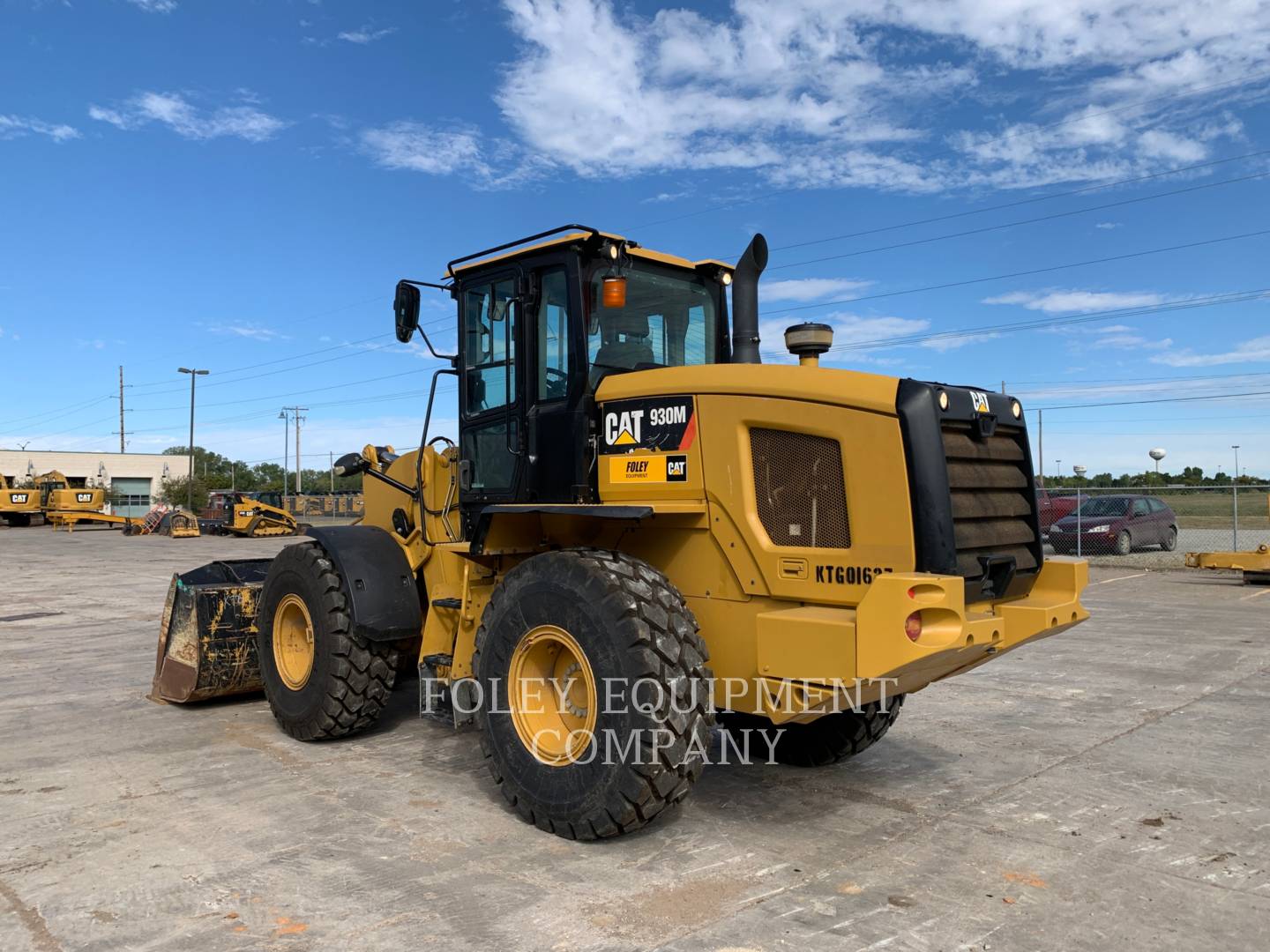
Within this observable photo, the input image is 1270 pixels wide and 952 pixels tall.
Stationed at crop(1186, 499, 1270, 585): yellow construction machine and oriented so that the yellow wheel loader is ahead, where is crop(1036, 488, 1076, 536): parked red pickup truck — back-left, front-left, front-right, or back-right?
back-right

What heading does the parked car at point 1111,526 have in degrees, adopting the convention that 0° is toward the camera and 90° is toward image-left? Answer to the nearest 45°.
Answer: approximately 45°

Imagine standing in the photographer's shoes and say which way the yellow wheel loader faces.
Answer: facing away from the viewer and to the left of the viewer

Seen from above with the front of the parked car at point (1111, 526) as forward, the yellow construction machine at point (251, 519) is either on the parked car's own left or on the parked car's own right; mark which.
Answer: on the parked car's own right

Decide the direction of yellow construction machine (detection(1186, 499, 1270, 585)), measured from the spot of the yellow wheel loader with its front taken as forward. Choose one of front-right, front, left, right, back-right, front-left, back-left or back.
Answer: right

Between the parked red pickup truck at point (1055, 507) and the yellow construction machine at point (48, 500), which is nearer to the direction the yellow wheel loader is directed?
the yellow construction machine

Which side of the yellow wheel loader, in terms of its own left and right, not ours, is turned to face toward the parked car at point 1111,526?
right

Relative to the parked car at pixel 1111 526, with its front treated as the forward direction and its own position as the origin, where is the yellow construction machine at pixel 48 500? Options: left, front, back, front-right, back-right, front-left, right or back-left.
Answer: front-right
